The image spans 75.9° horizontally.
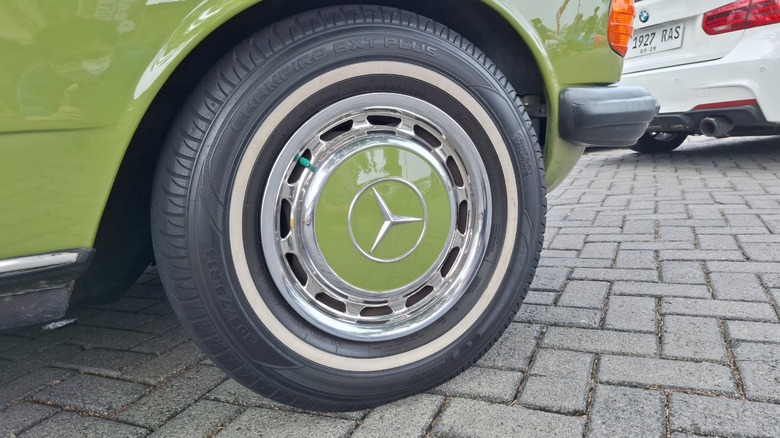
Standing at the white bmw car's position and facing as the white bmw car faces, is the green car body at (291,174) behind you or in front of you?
behind

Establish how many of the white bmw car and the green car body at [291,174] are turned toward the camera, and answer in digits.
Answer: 0

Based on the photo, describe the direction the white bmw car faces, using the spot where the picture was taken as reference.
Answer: facing away from the viewer and to the right of the viewer
